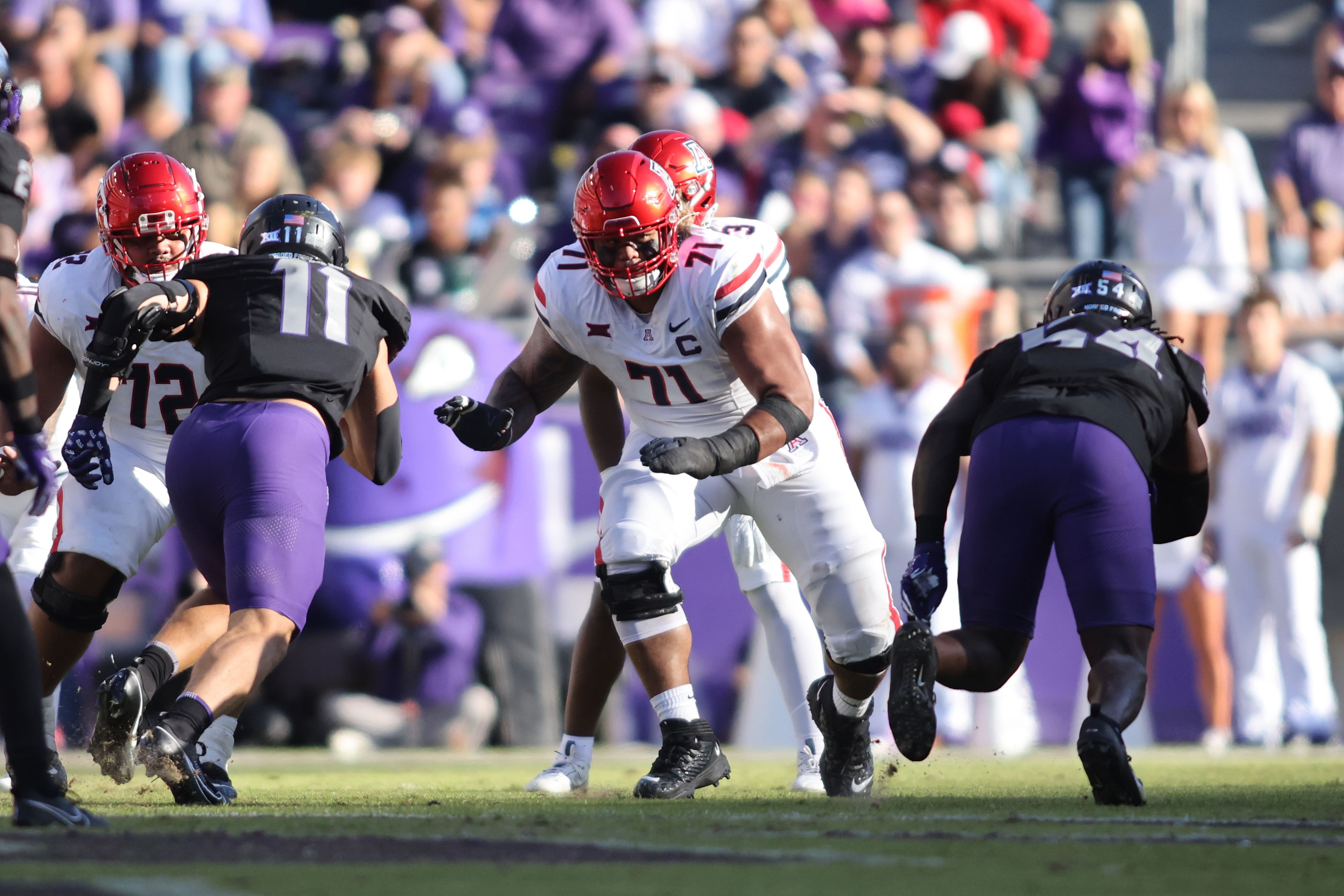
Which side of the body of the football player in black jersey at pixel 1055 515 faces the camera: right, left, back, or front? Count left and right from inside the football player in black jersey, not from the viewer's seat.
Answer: back

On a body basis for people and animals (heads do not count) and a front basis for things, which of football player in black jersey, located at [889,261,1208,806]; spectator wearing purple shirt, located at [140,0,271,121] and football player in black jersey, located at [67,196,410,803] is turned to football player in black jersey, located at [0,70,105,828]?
the spectator wearing purple shirt

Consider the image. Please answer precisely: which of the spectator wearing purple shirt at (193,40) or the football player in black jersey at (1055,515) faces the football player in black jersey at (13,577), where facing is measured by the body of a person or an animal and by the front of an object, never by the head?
the spectator wearing purple shirt

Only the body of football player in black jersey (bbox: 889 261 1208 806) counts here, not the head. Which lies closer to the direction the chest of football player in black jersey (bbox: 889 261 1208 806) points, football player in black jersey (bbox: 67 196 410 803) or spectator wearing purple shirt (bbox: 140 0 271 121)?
the spectator wearing purple shirt

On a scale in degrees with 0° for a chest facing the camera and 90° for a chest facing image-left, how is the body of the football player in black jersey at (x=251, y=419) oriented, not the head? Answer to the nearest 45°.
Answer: approximately 180°

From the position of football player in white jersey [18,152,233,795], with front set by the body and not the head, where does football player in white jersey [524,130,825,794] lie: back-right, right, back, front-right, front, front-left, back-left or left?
left

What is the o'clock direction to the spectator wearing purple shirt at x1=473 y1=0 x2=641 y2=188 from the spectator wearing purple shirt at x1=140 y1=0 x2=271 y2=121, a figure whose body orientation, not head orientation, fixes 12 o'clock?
the spectator wearing purple shirt at x1=473 y1=0 x2=641 y2=188 is roughly at 9 o'clock from the spectator wearing purple shirt at x1=140 y1=0 x2=271 y2=121.

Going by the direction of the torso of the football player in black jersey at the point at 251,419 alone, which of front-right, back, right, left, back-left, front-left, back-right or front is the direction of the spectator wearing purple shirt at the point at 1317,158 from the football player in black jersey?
front-right

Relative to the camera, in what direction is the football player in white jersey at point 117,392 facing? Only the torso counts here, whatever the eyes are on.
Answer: toward the camera

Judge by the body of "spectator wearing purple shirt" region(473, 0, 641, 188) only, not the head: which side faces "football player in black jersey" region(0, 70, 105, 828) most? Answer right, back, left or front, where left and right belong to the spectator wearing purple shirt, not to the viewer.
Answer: front

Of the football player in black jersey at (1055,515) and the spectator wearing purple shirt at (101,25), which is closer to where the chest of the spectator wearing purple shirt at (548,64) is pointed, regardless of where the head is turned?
the football player in black jersey

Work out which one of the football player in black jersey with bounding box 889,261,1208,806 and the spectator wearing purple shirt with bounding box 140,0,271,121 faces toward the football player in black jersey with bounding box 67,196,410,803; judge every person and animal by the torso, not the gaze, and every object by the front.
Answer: the spectator wearing purple shirt

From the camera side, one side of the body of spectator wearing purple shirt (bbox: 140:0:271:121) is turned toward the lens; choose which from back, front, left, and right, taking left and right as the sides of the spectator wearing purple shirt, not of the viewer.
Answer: front

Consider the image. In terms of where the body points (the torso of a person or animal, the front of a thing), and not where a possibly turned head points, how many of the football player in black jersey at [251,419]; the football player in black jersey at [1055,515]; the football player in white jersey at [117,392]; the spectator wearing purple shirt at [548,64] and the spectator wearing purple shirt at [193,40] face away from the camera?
2
